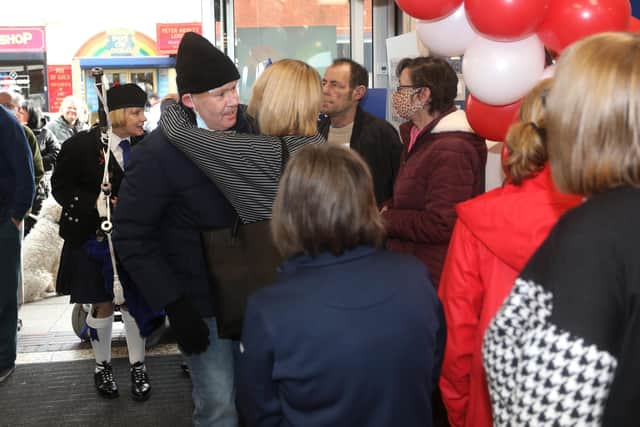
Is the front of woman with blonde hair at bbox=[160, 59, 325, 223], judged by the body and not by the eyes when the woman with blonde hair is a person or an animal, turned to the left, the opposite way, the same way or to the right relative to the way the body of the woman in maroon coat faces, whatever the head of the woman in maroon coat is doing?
to the right

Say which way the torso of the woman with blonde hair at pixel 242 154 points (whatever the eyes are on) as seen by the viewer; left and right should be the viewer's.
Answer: facing away from the viewer

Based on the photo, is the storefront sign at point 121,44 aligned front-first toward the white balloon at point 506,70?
yes

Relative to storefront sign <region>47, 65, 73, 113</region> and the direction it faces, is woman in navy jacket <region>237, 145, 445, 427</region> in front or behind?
in front

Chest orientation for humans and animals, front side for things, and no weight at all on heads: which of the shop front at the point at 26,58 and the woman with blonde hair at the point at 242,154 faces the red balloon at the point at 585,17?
the shop front

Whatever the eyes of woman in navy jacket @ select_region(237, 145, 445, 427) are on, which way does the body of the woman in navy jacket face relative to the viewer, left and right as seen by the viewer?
facing away from the viewer

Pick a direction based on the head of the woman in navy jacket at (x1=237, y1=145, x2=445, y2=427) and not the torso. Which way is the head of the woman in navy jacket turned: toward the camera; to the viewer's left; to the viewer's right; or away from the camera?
away from the camera

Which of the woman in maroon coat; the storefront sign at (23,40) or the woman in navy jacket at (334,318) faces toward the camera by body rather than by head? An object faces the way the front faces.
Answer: the storefront sign

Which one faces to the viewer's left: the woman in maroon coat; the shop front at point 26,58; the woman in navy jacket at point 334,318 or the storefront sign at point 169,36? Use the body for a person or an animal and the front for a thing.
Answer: the woman in maroon coat

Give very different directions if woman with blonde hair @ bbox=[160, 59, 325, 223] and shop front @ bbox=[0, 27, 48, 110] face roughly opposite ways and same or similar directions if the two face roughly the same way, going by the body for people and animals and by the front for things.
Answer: very different directions

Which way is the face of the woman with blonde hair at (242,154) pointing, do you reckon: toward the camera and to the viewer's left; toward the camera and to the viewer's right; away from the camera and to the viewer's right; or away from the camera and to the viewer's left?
away from the camera and to the viewer's left
